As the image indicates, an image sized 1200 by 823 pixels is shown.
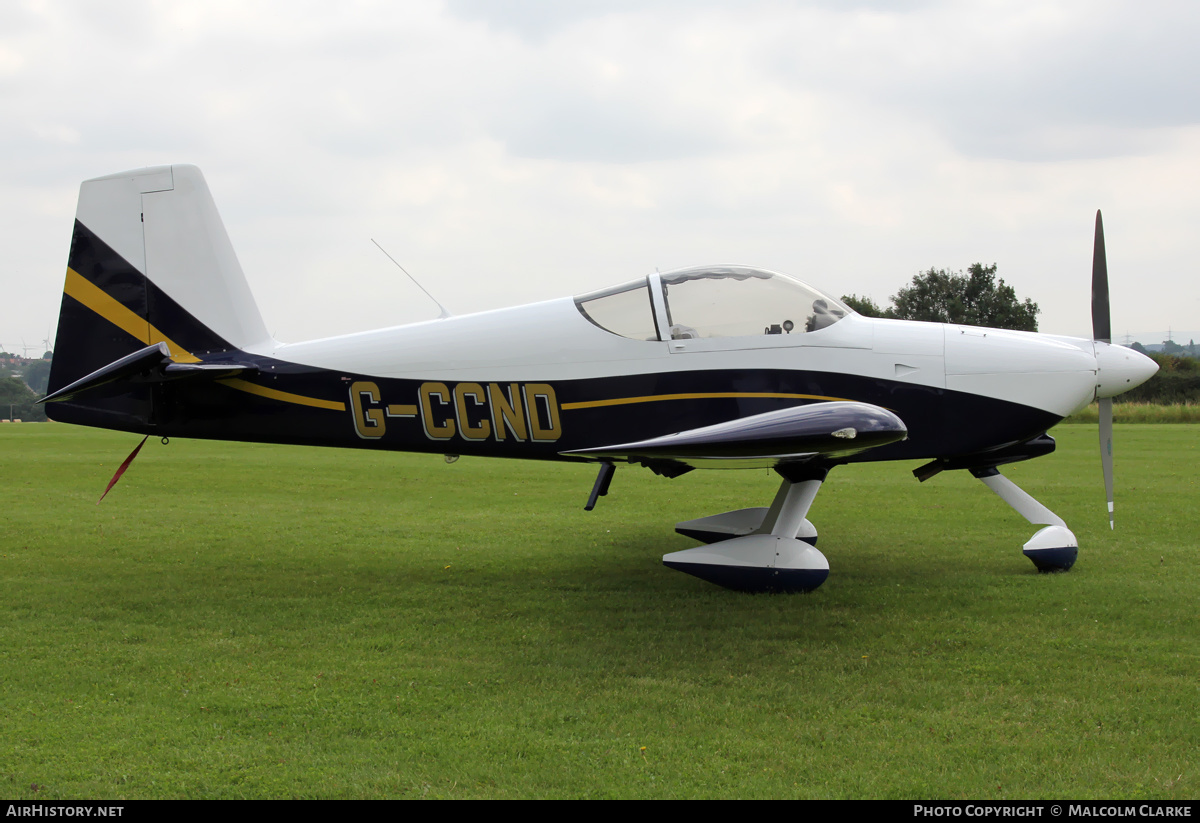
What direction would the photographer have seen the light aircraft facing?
facing to the right of the viewer
